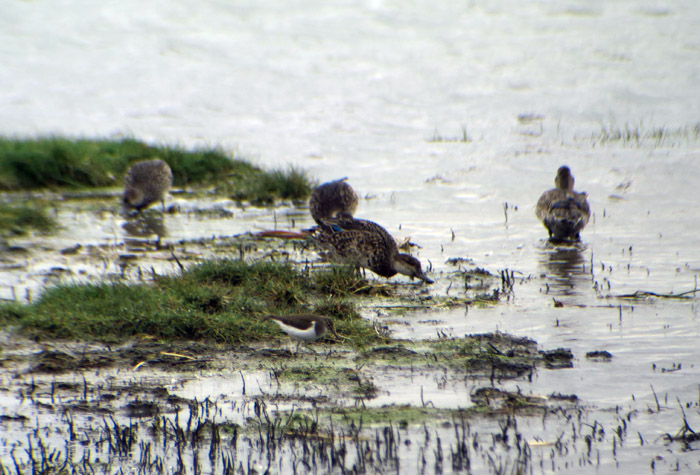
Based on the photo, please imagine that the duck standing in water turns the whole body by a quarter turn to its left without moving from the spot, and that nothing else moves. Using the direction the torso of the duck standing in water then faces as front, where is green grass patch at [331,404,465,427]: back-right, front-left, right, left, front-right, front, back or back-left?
left

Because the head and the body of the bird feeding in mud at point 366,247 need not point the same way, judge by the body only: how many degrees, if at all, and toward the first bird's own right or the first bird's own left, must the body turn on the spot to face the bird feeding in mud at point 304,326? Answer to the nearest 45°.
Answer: approximately 90° to the first bird's own right

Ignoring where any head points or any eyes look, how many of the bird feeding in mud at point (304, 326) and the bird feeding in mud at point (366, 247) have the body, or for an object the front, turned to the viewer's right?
2

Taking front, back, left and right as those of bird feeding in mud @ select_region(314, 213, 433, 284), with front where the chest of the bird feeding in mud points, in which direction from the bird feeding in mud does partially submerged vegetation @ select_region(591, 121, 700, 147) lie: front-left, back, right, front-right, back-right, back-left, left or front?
front-left

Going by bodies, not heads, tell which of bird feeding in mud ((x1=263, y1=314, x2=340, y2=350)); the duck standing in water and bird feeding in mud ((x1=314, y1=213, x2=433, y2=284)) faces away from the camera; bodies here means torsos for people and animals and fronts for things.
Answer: the duck standing in water

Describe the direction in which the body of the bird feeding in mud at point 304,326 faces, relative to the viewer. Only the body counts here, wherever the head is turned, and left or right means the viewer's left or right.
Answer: facing to the right of the viewer

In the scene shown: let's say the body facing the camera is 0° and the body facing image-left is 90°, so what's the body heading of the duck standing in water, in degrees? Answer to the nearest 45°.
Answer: approximately 180°

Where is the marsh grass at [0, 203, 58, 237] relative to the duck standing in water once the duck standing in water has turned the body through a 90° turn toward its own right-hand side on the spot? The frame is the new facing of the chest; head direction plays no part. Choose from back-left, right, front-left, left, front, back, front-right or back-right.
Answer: back

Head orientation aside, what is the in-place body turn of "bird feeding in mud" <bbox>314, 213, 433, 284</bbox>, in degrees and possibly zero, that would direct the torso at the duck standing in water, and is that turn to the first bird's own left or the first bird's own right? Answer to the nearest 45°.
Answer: approximately 45° to the first bird's own left

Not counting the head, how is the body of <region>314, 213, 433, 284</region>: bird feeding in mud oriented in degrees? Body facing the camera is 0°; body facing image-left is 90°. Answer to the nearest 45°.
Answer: approximately 270°

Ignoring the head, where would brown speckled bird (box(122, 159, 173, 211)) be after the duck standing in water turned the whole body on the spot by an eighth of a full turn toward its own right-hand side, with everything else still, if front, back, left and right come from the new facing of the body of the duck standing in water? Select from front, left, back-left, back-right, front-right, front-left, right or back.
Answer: back-left

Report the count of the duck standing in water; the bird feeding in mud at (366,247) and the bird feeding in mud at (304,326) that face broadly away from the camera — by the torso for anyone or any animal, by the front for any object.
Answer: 1

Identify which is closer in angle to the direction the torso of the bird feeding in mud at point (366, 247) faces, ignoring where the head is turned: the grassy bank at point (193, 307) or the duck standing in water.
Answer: the duck standing in water
